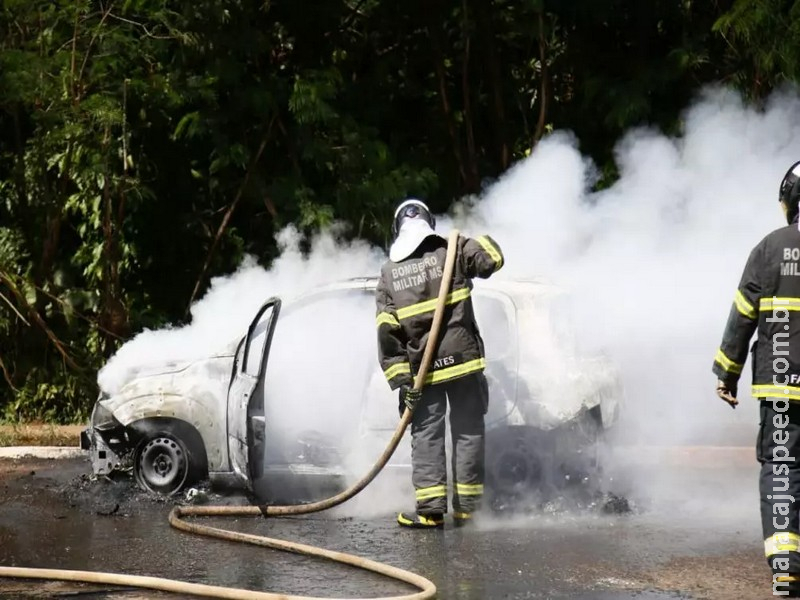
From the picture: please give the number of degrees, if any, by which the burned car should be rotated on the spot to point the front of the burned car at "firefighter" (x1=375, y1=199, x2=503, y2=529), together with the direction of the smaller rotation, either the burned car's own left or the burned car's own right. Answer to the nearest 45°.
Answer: approximately 135° to the burned car's own left

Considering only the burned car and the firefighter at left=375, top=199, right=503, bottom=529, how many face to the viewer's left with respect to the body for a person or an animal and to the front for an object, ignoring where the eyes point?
1

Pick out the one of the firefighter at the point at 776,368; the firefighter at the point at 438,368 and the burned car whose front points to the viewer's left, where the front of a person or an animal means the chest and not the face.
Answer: the burned car

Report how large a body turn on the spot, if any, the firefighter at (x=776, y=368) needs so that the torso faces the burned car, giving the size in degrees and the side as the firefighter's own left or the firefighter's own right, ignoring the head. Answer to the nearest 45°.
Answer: approximately 45° to the firefighter's own left

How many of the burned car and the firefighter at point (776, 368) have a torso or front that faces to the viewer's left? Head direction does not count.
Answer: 1

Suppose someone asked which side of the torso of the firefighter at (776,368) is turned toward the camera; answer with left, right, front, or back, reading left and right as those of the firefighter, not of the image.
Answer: back

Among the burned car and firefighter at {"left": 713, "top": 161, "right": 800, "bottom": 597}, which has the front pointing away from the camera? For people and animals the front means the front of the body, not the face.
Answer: the firefighter

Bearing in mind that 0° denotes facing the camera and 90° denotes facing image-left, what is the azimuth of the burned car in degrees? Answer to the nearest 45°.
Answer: approximately 90°

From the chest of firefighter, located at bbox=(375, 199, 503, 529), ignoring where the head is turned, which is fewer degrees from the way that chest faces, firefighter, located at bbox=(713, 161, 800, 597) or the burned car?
the burned car

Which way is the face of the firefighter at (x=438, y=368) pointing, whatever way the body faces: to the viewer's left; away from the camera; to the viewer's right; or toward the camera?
away from the camera

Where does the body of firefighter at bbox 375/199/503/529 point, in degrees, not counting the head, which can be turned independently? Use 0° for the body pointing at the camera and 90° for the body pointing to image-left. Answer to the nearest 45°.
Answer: approximately 180°

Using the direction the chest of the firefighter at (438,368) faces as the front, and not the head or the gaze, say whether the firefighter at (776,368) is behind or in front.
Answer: behind

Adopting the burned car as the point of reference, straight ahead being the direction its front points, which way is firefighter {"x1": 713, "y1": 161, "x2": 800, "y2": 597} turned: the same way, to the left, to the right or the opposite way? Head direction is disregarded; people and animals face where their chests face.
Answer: to the right
